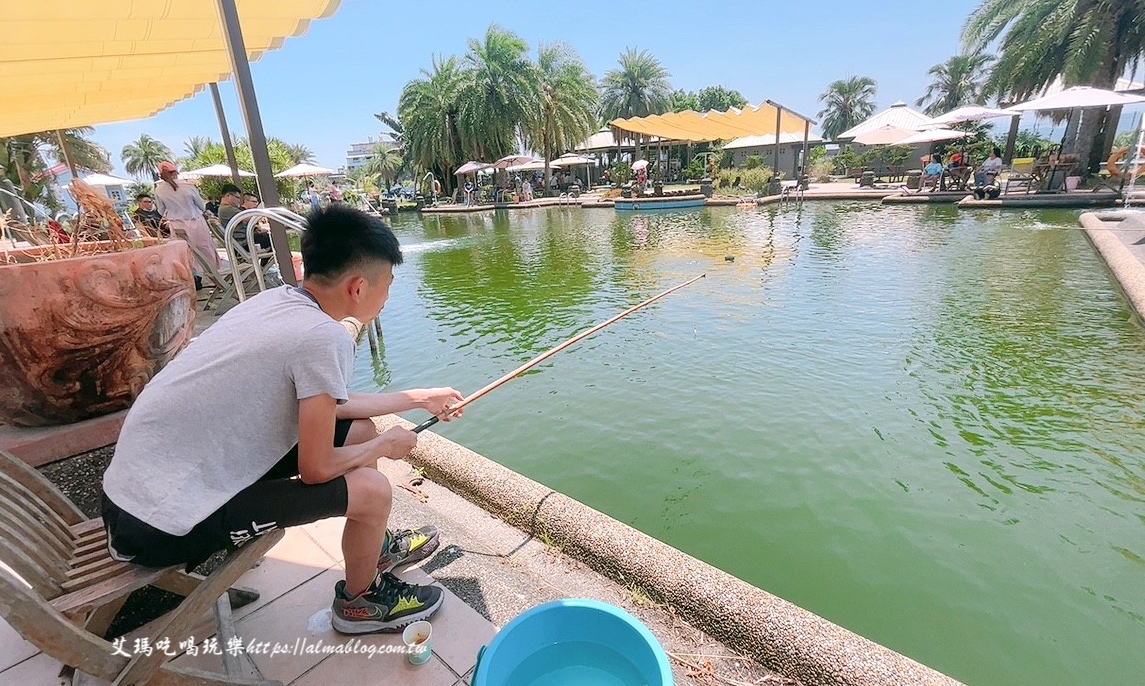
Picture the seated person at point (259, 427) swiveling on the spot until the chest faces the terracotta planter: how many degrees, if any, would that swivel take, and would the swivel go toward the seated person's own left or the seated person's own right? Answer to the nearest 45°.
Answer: approximately 135° to the seated person's own left

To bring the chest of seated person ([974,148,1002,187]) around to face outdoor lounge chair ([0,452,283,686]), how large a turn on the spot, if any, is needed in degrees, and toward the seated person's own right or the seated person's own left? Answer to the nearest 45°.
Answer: approximately 45° to the seated person's own left

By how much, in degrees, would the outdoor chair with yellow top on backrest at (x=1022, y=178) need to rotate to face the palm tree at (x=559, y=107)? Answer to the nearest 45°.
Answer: approximately 45° to its right

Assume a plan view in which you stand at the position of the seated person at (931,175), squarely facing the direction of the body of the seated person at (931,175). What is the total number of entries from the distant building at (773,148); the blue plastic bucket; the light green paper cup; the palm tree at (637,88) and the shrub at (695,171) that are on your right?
3

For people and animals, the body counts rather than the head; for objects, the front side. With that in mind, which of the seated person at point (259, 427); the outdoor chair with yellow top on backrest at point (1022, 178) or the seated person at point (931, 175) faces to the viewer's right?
the seated person at point (259, 427)

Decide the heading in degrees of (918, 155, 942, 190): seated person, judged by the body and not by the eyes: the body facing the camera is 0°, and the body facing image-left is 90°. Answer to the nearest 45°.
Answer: approximately 45°

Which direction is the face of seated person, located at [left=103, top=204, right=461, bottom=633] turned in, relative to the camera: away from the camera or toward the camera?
away from the camera

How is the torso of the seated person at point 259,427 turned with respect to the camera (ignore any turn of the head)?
to the viewer's right

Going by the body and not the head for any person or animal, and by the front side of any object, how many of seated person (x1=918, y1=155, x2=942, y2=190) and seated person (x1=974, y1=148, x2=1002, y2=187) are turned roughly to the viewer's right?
0

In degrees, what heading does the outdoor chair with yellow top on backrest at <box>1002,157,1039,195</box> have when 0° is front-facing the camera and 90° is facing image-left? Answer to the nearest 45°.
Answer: approximately 45°

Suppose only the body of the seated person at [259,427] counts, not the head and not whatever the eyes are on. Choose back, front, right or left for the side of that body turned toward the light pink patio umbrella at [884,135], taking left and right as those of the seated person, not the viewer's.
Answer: front
